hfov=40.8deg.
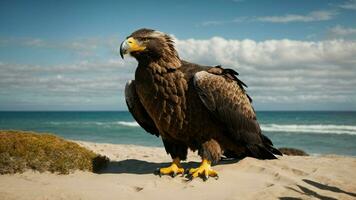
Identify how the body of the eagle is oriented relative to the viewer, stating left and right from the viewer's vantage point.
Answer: facing the viewer and to the left of the viewer
